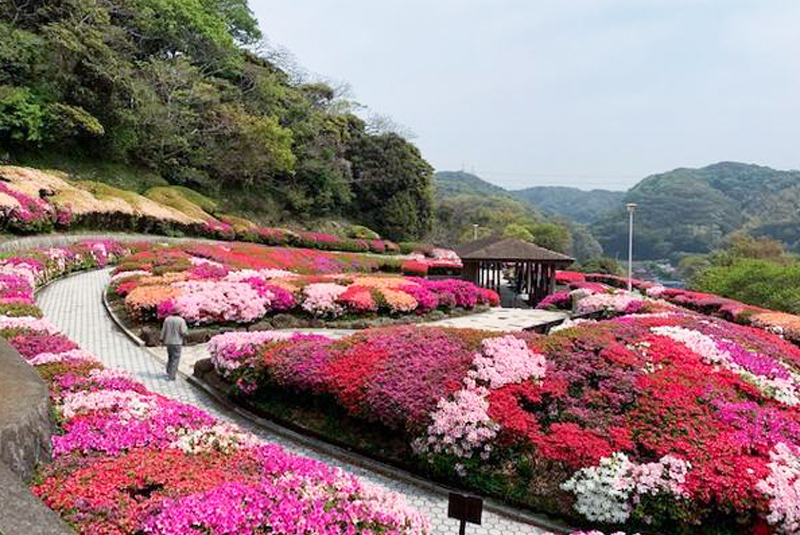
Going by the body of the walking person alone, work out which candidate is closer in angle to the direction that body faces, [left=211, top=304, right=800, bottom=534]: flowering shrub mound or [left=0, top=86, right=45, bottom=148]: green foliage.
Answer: the green foliage

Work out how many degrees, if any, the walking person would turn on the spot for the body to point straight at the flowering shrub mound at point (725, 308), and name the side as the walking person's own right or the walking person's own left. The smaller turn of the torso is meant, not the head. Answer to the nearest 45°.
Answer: approximately 90° to the walking person's own right

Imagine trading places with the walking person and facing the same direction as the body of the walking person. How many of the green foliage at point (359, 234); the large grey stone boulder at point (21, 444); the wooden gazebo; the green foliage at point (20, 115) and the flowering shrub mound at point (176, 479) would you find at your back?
2

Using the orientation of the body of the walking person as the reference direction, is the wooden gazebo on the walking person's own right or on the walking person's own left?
on the walking person's own right

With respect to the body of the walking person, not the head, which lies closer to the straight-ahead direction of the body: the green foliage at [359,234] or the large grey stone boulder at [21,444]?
the green foliage

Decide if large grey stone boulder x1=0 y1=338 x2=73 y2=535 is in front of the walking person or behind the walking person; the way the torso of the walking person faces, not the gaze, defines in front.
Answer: behind

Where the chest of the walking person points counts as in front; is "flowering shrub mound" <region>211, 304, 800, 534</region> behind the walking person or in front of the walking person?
behind

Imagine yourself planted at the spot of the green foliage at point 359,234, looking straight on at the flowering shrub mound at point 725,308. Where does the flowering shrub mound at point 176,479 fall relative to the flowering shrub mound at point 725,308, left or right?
right

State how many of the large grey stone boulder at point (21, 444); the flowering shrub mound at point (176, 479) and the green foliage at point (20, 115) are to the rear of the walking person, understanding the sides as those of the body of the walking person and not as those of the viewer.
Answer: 2

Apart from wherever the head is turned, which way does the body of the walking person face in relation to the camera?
away from the camera
